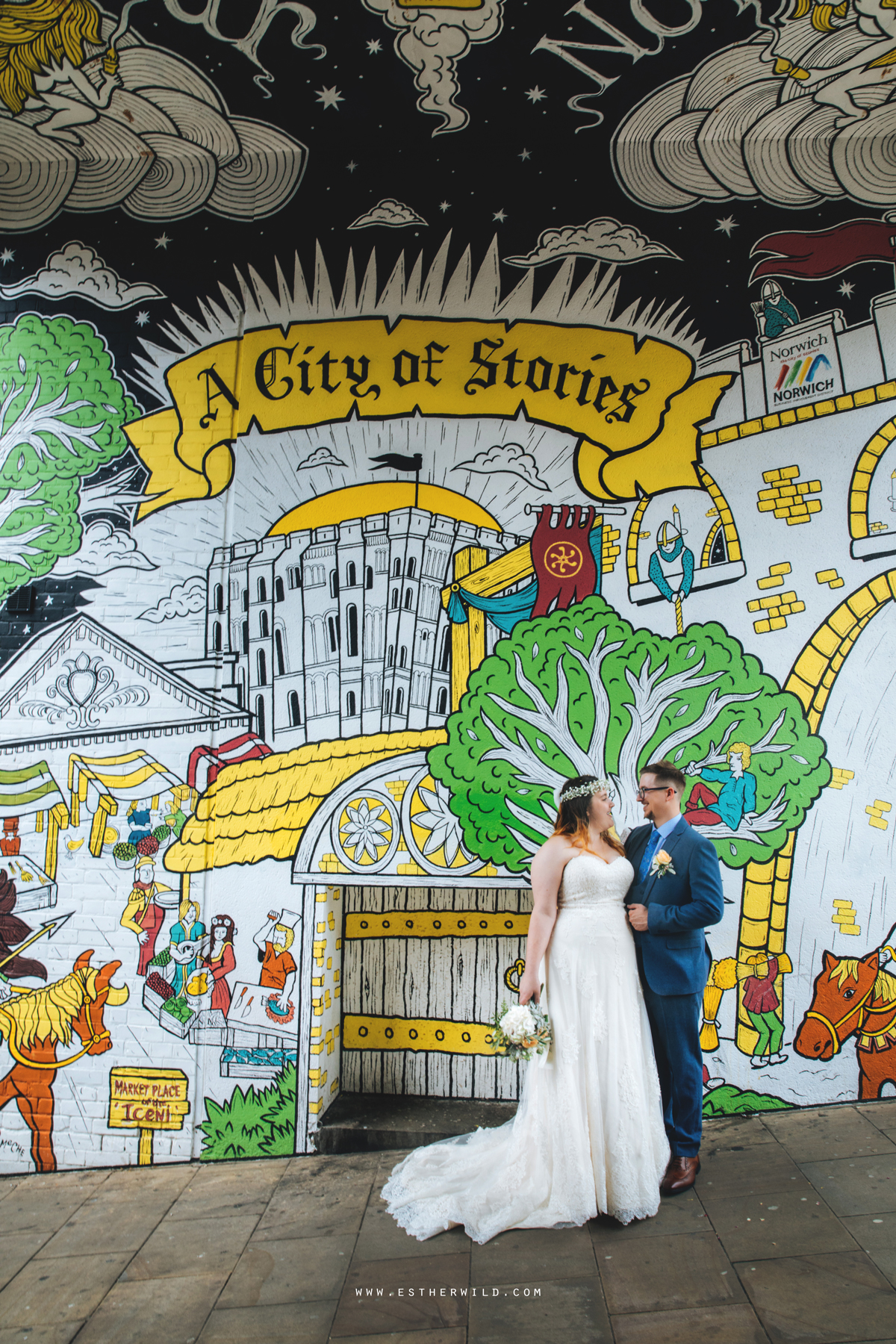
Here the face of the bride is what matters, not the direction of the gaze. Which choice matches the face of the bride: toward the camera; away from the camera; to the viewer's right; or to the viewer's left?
to the viewer's right

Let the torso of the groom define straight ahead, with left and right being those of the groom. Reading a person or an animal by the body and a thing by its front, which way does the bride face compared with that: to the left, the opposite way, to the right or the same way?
to the left

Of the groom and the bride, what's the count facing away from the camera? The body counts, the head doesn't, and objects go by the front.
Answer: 0

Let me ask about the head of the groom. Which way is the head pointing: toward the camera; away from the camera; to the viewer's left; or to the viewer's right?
to the viewer's left

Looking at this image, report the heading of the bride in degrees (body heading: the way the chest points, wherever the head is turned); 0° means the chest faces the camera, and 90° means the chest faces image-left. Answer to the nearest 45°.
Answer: approximately 315°

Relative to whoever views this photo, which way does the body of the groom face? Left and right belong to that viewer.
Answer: facing the viewer and to the left of the viewer
